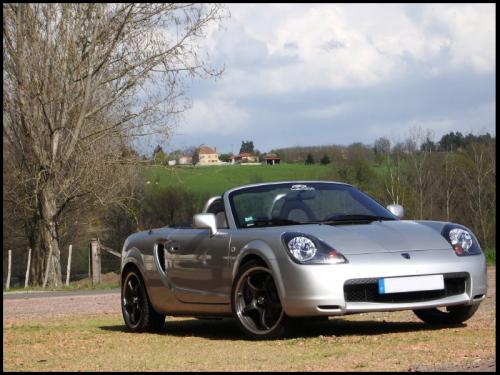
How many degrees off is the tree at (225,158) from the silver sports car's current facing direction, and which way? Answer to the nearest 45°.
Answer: approximately 135° to its left

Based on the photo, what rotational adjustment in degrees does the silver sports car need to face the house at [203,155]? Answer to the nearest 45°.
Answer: approximately 135° to its left

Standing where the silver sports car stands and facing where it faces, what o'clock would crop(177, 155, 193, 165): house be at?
The house is roughly at 7 o'clock from the silver sports car.

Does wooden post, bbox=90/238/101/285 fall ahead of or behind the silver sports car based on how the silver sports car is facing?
behind

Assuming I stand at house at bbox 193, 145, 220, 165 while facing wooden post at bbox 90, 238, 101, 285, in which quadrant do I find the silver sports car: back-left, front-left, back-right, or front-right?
front-left
